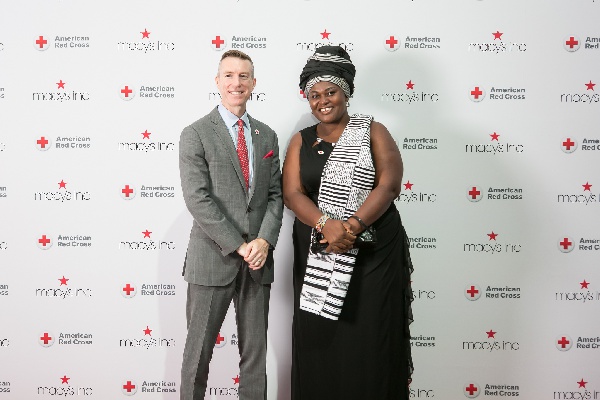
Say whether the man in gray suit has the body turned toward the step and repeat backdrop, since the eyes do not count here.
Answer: no

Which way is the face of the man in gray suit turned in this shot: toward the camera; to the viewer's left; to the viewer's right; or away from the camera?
toward the camera

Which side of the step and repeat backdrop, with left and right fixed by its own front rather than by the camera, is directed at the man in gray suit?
front

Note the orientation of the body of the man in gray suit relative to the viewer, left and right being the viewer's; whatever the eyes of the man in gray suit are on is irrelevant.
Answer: facing the viewer and to the right of the viewer

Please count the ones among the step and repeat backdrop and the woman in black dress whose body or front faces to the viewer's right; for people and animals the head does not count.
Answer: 0

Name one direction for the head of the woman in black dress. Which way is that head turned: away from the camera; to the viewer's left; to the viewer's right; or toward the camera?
toward the camera

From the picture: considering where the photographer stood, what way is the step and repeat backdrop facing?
facing the viewer
